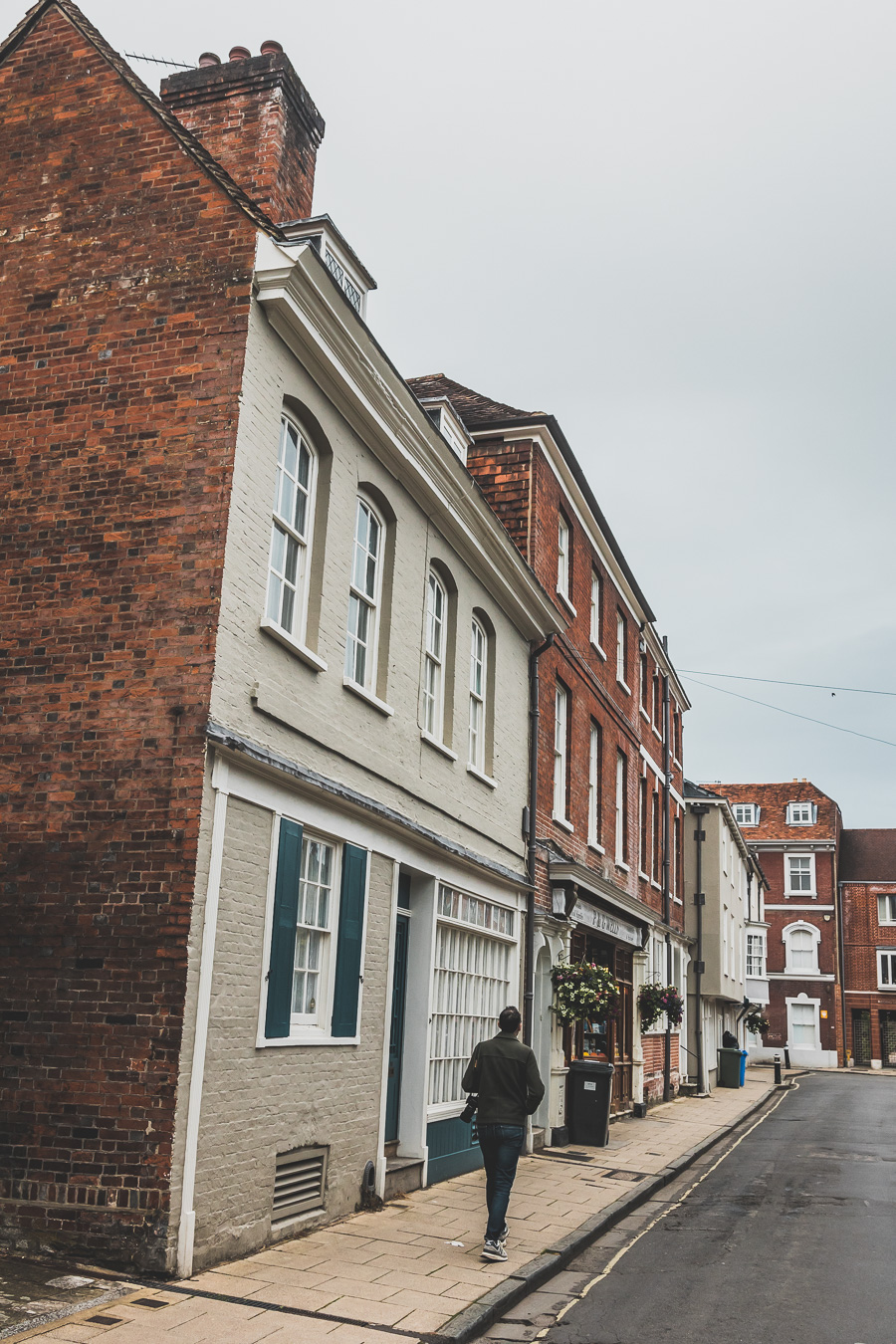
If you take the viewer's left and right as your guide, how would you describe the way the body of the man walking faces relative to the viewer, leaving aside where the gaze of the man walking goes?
facing away from the viewer

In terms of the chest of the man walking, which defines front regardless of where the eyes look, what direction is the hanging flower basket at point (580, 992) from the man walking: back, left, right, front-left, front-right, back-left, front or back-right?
front

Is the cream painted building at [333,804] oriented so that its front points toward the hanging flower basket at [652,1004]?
no

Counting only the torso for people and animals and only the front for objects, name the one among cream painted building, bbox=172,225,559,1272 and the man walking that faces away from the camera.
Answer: the man walking

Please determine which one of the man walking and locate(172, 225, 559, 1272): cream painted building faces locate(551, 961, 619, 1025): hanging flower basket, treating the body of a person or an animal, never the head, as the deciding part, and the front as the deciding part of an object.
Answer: the man walking

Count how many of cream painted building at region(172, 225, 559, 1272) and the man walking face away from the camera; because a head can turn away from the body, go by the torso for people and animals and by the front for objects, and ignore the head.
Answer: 1

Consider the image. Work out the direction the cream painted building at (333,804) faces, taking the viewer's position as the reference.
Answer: facing the viewer and to the right of the viewer

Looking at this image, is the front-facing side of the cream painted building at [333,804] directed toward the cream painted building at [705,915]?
no

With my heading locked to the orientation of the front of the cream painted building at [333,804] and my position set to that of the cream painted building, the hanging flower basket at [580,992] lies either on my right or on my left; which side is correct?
on my left

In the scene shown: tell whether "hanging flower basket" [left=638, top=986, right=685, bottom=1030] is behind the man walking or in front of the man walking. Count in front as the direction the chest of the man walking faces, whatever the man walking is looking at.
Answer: in front

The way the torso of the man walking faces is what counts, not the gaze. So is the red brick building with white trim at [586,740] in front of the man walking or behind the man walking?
in front
